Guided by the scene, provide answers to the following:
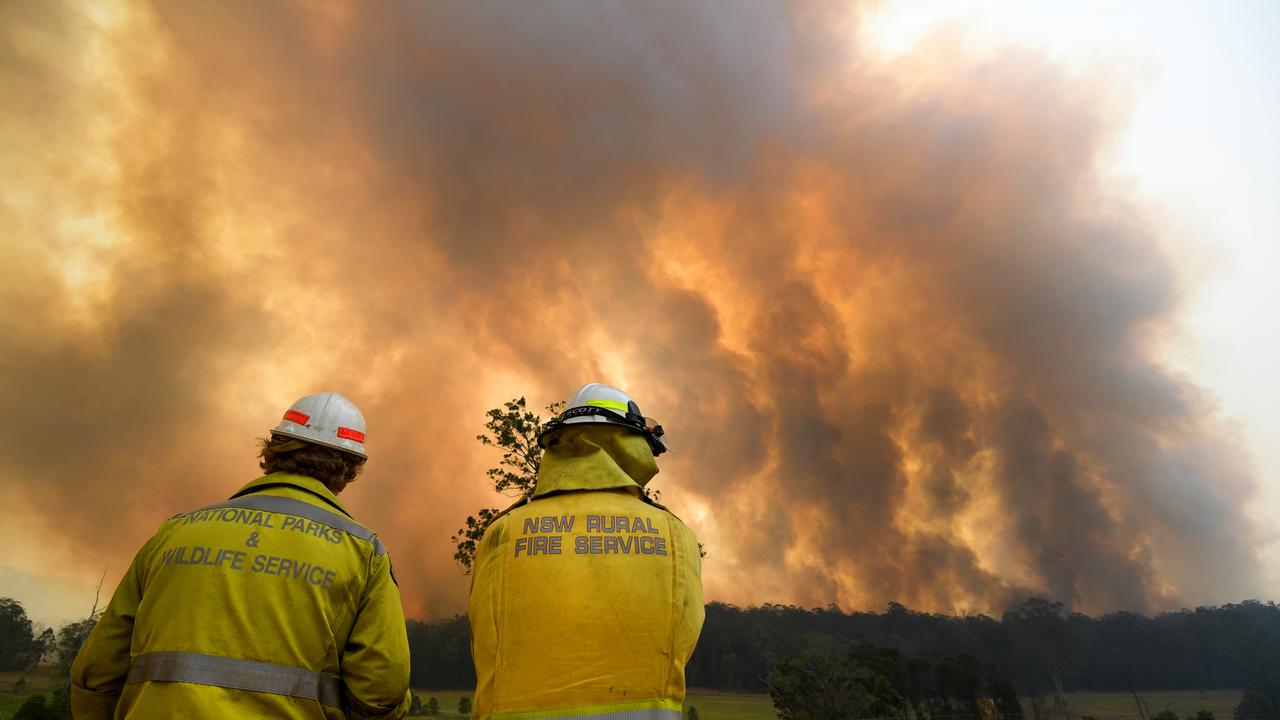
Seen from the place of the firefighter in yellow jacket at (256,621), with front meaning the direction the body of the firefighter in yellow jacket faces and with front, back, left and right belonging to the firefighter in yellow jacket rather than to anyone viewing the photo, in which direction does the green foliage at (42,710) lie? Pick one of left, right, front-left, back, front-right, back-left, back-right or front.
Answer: front

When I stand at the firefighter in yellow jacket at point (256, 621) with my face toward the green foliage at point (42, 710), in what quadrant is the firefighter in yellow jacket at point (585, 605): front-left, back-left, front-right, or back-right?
back-right

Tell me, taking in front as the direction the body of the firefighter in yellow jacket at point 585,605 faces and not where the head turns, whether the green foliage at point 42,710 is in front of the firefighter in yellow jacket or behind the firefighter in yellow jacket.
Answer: in front

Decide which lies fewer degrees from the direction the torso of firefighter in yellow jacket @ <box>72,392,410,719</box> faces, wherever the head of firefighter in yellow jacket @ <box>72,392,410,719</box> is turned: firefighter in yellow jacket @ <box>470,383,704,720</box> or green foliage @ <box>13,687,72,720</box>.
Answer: the green foliage

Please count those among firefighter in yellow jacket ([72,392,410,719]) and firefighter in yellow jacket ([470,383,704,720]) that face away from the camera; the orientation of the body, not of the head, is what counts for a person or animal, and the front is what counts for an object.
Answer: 2

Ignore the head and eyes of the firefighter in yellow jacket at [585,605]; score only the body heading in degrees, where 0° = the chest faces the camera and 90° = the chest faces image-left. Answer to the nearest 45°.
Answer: approximately 180°

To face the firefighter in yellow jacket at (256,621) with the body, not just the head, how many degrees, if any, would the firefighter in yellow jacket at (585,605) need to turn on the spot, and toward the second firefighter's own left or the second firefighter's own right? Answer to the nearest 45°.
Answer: approximately 90° to the second firefighter's own left

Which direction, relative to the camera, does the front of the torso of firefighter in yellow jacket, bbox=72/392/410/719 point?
away from the camera
